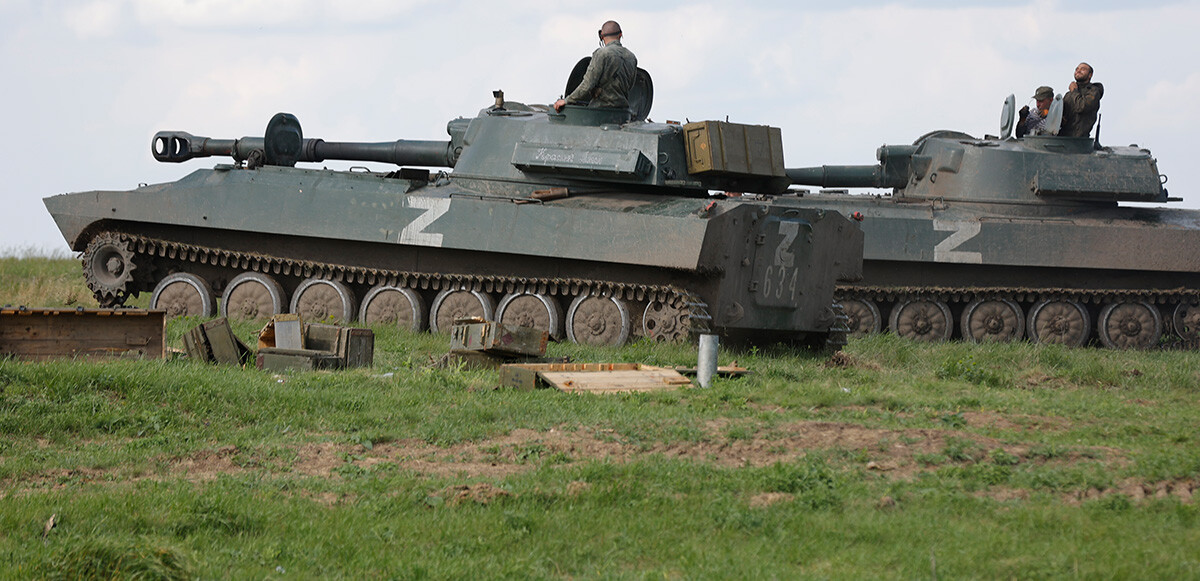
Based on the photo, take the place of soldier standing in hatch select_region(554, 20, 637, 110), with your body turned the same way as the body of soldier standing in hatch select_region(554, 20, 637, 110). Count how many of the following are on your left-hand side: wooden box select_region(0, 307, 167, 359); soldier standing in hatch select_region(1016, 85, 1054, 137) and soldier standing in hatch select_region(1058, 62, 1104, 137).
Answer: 1

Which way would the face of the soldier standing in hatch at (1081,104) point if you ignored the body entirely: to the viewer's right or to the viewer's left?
to the viewer's left

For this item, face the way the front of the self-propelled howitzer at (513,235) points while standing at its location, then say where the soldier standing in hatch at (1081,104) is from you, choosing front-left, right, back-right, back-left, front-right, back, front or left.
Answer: back-right

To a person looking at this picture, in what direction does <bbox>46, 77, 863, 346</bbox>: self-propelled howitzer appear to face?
facing away from the viewer and to the left of the viewer

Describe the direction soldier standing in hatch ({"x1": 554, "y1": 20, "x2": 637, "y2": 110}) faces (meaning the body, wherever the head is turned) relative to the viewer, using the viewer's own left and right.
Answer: facing away from the viewer and to the left of the viewer

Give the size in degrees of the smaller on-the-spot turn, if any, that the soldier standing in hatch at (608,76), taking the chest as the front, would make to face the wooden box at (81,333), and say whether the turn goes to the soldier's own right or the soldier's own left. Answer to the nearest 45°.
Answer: approximately 90° to the soldier's own left

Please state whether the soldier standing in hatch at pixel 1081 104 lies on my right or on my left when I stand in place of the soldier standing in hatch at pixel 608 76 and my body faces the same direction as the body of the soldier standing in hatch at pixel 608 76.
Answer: on my right

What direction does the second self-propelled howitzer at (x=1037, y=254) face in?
to the viewer's left

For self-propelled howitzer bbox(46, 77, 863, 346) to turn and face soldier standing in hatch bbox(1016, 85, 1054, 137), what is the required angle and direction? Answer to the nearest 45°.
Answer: approximately 135° to its right

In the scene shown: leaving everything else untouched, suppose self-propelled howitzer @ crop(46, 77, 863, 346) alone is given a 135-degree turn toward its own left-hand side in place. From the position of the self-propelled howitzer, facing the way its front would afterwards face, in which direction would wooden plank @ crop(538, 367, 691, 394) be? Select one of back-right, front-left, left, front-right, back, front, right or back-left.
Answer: front

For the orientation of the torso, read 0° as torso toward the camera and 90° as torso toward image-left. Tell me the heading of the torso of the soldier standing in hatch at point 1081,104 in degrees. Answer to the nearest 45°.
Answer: approximately 45°
